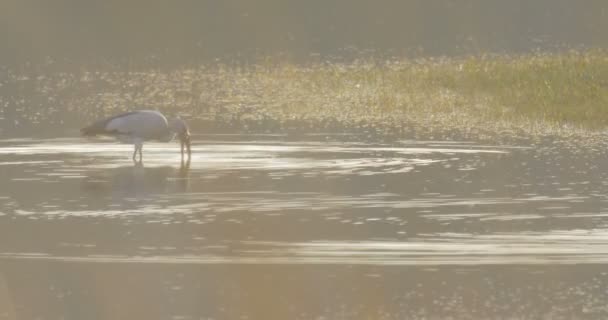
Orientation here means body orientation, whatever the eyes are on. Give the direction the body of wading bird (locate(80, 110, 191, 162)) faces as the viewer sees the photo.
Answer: to the viewer's right
